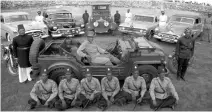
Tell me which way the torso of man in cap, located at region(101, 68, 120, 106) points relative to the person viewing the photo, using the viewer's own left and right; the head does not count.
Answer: facing the viewer

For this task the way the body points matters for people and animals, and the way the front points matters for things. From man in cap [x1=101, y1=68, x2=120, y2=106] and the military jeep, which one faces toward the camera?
the man in cap

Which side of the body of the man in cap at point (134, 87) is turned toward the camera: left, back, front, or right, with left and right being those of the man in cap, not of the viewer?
front

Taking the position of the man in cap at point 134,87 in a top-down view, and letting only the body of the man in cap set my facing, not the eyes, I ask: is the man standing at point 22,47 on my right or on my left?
on my right

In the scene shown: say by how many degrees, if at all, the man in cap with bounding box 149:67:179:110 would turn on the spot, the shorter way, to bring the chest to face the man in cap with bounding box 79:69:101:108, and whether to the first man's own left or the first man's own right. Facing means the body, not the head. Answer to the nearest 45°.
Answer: approximately 90° to the first man's own right

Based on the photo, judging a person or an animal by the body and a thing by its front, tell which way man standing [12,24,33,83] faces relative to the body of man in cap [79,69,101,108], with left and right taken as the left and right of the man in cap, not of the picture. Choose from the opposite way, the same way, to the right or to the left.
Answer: the same way

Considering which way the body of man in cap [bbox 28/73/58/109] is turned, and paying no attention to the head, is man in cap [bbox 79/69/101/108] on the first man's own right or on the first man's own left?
on the first man's own left

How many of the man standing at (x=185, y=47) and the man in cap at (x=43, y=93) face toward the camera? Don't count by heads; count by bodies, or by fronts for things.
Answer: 2

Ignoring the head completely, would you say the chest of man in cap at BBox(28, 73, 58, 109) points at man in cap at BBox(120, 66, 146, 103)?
no

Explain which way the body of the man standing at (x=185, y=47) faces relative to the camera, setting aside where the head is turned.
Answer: toward the camera

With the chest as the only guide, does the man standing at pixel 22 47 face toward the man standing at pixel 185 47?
no

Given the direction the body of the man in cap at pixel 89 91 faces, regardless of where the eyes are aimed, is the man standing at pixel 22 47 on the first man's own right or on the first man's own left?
on the first man's own right

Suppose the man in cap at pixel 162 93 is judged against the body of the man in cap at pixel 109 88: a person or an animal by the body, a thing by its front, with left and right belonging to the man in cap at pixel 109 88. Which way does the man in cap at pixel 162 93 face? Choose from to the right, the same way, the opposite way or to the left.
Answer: the same way

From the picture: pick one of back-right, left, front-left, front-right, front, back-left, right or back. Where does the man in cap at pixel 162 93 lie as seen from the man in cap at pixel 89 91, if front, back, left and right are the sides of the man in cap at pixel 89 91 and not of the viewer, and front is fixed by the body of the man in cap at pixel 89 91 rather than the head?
left

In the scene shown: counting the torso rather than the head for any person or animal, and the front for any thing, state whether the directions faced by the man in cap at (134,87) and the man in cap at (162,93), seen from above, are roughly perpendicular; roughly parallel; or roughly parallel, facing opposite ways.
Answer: roughly parallel
